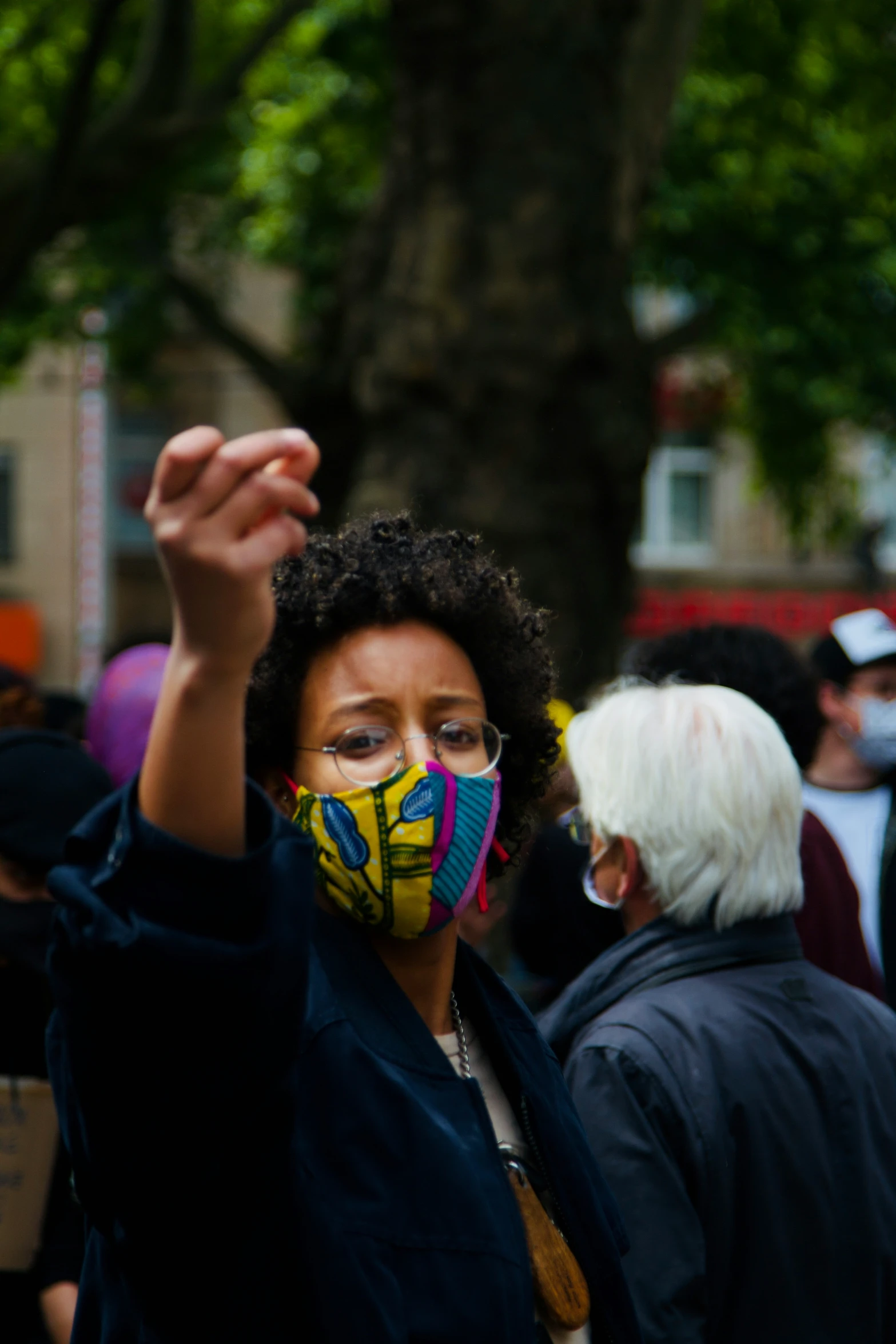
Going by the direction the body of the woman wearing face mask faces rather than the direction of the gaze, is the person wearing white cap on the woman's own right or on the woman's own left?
on the woman's own left

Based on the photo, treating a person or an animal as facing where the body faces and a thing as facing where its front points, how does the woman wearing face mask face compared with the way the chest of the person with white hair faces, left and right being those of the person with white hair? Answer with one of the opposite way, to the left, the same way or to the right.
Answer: the opposite way

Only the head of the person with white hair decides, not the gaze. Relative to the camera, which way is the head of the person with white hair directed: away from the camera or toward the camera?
away from the camera

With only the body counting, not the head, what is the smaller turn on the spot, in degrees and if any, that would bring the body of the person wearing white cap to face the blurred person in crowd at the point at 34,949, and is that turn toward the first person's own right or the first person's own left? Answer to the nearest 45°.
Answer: approximately 90° to the first person's own right

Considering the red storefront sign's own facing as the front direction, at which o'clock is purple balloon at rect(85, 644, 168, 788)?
The purple balloon is roughly at 12 o'clock from the red storefront sign.

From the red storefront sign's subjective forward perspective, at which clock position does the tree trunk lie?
The tree trunk is roughly at 12 o'clock from the red storefront sign.

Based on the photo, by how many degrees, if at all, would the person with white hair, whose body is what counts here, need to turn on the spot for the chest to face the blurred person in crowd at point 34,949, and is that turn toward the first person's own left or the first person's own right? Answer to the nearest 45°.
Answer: approximately 45° to the first person's own left

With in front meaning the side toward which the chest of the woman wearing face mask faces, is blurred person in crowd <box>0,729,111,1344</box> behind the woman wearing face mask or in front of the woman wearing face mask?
behind

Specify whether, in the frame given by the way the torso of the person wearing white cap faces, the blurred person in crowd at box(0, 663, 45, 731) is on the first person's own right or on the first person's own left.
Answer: on the first person's own right

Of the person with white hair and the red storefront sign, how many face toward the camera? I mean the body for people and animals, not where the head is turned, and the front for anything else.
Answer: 1
